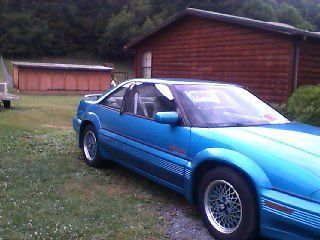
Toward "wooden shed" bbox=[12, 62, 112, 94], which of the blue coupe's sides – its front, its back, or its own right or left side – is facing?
back

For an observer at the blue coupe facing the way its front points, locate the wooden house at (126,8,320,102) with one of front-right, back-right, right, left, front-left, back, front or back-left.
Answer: back-left

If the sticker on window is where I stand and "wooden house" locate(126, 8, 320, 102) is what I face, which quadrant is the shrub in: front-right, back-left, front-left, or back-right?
front-right

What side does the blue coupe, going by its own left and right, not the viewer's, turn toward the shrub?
left

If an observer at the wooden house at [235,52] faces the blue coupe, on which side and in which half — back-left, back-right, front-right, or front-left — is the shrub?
front-left

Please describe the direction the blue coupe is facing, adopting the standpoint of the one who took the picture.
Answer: facing the viewer and to the right of the viewer
